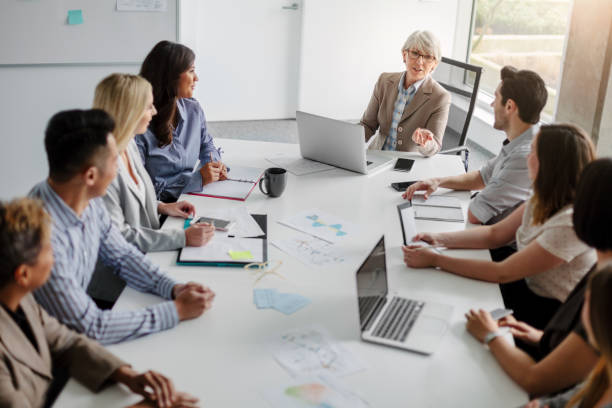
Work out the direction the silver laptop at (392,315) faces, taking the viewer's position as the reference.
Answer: facing to the right of the viewer

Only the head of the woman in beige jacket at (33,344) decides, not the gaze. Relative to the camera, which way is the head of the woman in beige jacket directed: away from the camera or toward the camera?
away from the camera

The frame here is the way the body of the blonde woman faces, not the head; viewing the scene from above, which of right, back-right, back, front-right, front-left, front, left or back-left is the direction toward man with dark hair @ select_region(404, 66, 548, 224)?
front

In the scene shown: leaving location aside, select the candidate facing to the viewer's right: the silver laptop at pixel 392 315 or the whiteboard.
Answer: the silver laptop

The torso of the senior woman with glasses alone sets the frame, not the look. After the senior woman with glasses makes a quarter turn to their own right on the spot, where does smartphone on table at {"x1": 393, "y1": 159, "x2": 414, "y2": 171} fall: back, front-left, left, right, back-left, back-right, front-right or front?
left

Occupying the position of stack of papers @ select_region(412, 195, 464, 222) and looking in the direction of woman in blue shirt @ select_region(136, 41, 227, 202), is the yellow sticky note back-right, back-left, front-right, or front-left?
front-left

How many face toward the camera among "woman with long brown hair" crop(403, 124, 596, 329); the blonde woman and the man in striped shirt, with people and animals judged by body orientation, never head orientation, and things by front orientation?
0

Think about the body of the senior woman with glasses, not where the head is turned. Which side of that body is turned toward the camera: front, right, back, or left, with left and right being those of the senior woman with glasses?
front

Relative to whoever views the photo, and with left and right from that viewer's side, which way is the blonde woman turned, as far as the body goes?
facing to the right of the viewer

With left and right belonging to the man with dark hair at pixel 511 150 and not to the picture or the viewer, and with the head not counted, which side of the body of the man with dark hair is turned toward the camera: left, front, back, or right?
left

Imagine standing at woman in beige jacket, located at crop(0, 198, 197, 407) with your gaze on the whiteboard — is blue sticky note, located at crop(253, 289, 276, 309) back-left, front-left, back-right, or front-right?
front-right

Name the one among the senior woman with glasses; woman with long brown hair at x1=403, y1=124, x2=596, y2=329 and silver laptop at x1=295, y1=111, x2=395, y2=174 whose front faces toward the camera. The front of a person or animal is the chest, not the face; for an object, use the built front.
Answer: the senior woman with glasses

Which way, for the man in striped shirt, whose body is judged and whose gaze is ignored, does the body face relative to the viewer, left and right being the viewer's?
facing to the right of the viewer

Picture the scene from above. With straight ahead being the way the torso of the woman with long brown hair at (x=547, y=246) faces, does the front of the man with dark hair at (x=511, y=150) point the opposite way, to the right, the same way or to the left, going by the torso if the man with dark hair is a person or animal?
the same way

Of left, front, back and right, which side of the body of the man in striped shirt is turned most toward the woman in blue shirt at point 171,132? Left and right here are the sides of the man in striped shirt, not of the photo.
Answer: left

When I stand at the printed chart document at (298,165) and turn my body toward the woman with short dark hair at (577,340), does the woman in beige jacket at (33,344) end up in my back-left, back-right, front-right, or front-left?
front-right

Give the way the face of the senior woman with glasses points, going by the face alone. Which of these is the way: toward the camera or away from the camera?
toward the camera

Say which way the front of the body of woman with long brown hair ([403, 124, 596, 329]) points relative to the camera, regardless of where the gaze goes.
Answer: to the viewer's left

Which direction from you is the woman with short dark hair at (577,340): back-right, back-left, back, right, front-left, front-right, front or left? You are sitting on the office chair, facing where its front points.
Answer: front-left

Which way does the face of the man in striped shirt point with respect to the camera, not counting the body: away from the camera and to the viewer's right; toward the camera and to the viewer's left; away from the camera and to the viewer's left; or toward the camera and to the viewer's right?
away from the camera and to the viewer's right

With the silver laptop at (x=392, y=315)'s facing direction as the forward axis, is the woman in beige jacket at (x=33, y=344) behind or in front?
behind
